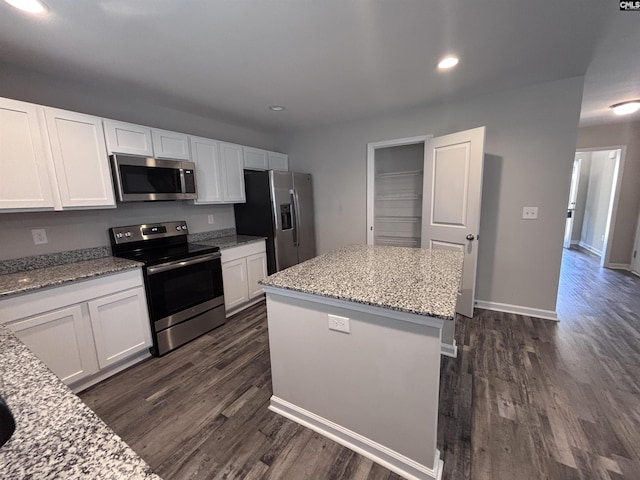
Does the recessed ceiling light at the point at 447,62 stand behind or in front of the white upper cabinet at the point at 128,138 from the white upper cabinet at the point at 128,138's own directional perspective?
in front

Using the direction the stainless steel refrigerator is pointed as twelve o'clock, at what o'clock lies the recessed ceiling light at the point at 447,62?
The recessed ceiling light is roughly at 12 o'clock from the stainless steel refrigerator.

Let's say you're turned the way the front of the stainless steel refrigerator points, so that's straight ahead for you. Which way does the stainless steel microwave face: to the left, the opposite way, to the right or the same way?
the same way

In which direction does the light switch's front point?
toward the camera

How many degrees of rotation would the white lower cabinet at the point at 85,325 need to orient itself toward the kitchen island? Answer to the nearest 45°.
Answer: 0° — it already faces it

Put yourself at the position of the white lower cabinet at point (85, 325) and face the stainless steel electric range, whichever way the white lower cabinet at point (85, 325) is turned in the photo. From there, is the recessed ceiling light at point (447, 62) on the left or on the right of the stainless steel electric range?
right

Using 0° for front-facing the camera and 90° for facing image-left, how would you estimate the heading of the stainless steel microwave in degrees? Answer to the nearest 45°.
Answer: approximately 315°

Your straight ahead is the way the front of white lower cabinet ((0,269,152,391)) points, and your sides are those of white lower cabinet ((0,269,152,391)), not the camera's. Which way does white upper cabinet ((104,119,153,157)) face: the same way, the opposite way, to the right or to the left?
the same way

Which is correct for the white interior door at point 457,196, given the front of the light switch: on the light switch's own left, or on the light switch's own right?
on the light switch's own right

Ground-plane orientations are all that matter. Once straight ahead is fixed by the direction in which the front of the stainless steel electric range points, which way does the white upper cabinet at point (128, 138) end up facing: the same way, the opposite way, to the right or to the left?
the same way

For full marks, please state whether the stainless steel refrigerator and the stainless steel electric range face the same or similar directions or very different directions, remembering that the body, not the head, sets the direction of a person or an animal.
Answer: same or similar directions

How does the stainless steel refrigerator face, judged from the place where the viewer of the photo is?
facing the viewer and to the right of the viewer

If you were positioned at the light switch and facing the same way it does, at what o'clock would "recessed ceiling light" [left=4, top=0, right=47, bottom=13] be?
The recessed ceiling light is roughly at 1 o'clock from the light switch.

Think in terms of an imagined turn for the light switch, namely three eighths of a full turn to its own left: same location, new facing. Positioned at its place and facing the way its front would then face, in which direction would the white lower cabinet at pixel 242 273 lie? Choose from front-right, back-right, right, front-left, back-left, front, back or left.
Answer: back
